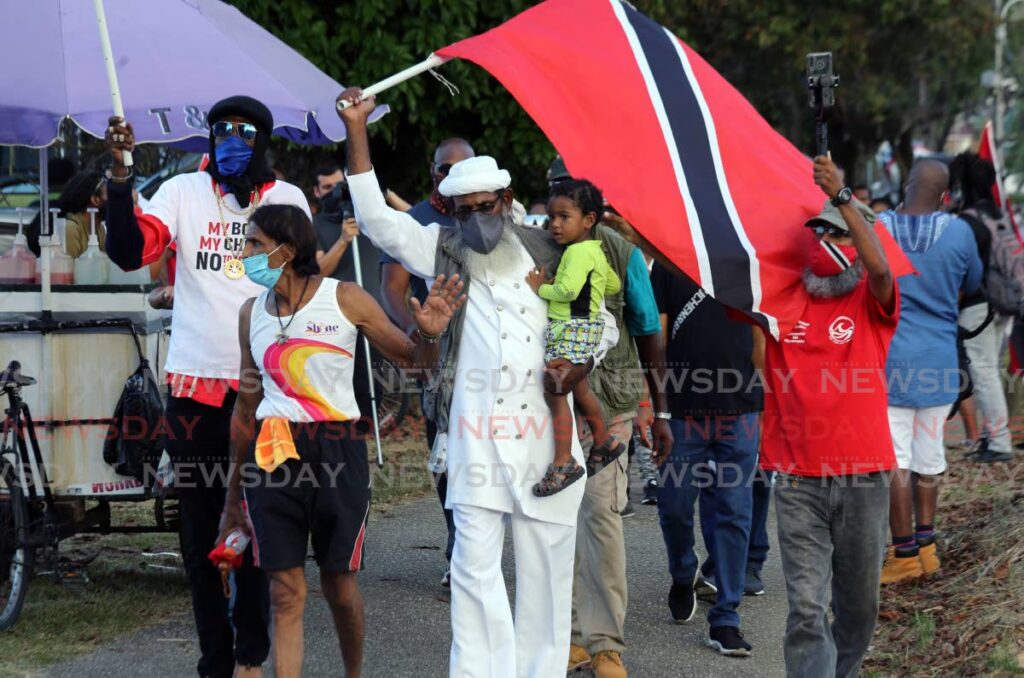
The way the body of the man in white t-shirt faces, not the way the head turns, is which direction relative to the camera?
toward the camera

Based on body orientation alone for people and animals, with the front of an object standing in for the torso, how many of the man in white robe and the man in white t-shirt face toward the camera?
2

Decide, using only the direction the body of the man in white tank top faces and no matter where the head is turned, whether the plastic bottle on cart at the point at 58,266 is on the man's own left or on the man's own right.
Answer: on the man's own right

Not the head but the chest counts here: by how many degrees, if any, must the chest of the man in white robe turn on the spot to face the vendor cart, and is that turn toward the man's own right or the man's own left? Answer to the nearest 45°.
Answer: approximately 135° to the man's own right

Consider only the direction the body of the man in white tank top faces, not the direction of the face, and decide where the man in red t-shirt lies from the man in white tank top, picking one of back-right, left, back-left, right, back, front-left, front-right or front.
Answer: back-left

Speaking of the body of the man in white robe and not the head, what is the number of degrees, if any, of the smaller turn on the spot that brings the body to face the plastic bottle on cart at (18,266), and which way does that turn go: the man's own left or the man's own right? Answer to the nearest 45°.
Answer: approximately 135° to the man's own right

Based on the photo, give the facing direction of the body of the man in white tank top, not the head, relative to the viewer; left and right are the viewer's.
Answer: facing the viewer and to the left of the viewer

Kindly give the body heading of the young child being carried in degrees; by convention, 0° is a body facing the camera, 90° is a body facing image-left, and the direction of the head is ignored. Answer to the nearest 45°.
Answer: approximately 45°

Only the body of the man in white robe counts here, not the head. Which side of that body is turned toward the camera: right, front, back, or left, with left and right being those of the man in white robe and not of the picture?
front

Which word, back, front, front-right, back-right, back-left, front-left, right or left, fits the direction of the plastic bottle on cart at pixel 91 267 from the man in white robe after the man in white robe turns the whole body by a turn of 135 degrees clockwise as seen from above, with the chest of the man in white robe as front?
front

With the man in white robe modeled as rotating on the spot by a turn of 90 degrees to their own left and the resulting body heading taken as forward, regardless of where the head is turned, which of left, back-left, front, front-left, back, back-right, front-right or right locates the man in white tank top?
back

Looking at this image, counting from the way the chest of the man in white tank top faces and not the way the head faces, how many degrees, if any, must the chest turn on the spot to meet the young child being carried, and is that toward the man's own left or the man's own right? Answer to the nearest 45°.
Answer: approximately 135° to the man's own left

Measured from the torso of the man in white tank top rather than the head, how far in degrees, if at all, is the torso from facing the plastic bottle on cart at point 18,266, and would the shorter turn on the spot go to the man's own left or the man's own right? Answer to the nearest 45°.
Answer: approximately 90° to the man's own right
